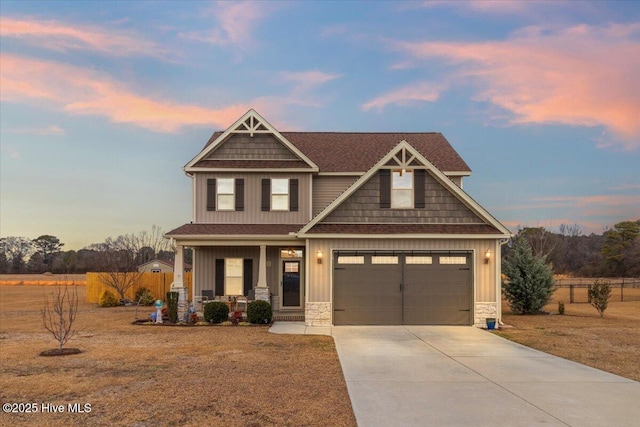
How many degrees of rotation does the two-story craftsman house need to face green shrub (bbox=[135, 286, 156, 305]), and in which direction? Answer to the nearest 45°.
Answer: approximately 135° to its right

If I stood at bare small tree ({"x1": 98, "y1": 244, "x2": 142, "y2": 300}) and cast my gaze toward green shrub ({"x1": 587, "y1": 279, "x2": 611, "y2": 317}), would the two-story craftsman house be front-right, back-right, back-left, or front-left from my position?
front-right

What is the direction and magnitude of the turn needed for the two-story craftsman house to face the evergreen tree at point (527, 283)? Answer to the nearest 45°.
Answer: approximately 135° to its left

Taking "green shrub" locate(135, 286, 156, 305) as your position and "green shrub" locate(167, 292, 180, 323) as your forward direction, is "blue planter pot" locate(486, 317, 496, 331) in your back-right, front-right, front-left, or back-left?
front-left

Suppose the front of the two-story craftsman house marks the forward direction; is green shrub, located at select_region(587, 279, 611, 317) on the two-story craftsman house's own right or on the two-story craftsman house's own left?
on the two-story craftsman house's own left

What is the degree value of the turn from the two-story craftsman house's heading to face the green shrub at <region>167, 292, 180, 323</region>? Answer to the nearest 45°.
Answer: approximately 90° to its right

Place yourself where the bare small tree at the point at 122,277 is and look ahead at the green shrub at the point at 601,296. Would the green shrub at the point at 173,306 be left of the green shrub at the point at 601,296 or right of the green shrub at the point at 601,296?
right

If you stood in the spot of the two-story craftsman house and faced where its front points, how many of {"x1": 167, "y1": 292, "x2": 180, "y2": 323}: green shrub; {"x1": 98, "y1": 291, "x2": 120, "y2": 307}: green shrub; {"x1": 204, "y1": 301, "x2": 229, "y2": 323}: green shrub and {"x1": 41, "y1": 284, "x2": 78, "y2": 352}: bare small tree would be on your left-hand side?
0

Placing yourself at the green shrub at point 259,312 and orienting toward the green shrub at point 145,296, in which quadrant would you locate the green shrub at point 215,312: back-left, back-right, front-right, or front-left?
front-left

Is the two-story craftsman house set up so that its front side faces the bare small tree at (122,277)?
no

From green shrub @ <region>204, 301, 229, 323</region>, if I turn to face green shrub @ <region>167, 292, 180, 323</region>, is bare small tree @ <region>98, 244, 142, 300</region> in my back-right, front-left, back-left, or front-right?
front-right

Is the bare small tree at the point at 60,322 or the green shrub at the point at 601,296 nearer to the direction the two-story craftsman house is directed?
the bare small tree

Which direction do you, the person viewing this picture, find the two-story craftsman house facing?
facing the viewer

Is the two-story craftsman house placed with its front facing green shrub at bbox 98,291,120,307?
no

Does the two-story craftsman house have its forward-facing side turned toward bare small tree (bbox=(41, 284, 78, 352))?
no
